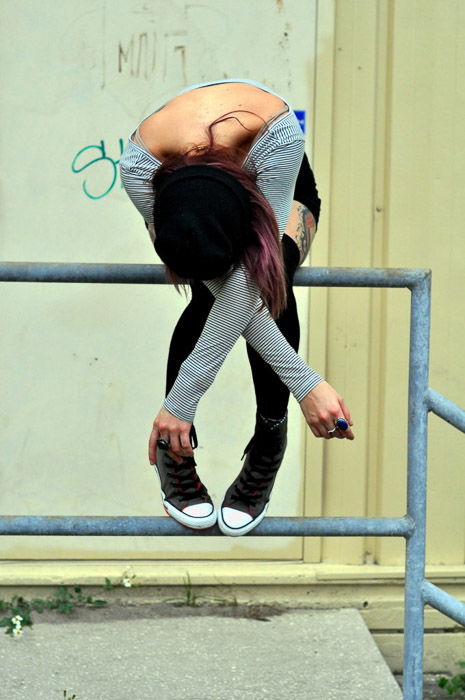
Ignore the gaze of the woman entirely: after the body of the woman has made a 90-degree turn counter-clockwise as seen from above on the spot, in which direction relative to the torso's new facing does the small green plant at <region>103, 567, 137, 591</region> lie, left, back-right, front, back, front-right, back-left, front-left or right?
left

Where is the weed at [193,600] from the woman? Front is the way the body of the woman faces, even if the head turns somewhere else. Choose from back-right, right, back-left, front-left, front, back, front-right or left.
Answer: back

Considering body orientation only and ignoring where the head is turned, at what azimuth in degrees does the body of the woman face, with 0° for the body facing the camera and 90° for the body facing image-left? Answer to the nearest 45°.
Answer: approximately 0°

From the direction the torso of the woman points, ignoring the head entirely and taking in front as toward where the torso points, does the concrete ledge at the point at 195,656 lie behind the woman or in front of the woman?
behind

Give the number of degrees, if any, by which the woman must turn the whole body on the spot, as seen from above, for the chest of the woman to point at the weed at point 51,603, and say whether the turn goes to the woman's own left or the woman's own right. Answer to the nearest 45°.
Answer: approximately 180°
